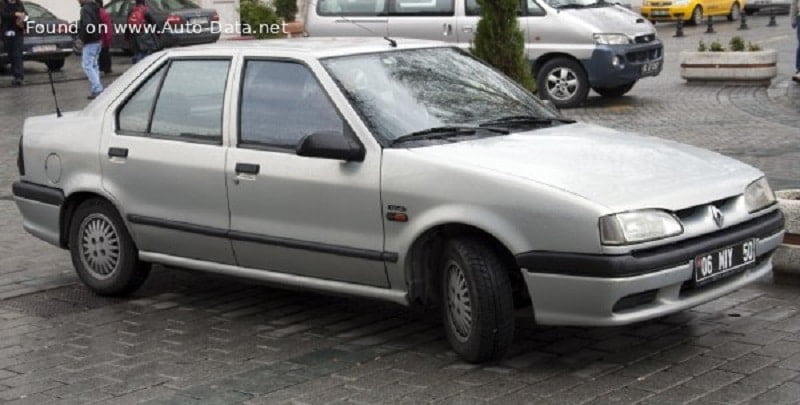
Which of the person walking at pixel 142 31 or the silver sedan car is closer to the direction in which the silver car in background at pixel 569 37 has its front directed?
the silver sedan car

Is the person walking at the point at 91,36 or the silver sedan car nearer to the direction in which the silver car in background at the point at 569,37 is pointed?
the silver sedan car

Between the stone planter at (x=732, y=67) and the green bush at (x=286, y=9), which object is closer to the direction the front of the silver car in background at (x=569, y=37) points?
the stone planter

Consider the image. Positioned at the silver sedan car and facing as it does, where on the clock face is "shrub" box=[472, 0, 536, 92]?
The shrub is roughly at 8 o'clock from the silver sedan car.

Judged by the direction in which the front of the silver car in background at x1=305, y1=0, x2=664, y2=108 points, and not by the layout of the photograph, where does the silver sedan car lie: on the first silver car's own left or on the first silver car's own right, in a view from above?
on the first silver car's own right

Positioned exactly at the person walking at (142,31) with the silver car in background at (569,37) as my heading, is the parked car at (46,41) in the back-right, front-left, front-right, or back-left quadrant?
back-left

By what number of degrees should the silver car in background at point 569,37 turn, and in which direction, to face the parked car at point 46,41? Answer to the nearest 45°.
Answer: approximately 180°

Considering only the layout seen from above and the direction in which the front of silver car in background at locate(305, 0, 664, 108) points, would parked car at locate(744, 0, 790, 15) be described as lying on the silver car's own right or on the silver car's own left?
on the silver car's own left

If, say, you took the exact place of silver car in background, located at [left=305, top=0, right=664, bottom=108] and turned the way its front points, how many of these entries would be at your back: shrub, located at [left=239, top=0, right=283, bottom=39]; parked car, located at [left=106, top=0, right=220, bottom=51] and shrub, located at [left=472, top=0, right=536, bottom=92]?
2

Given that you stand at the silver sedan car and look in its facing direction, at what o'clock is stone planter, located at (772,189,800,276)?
The stone planter is roughly at 10 o'clock from the silver sedan car.

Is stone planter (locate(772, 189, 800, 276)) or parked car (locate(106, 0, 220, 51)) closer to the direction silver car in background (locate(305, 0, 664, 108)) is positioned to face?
the stone planter

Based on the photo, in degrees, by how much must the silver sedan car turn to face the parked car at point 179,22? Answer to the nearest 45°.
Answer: approximately 135° to its left

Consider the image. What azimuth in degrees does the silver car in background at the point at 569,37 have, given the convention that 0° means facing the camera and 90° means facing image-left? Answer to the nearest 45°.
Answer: approximately 315°
